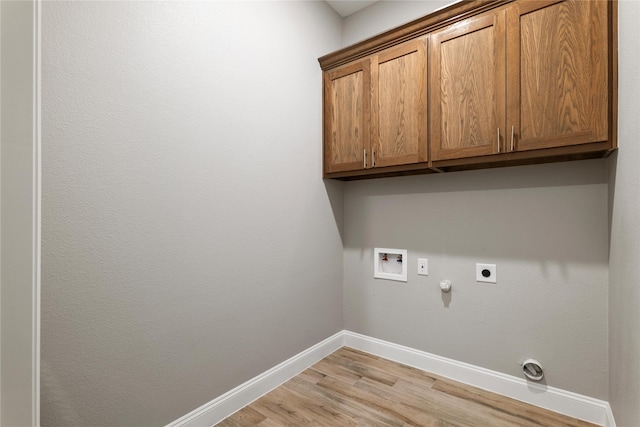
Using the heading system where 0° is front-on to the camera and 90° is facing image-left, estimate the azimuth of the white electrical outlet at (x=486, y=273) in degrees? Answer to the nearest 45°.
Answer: approximately 0°

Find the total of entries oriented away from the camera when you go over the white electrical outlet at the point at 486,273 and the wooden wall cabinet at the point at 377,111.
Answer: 0

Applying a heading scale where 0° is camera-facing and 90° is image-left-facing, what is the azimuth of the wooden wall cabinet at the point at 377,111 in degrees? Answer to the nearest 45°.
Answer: approximately 45°
